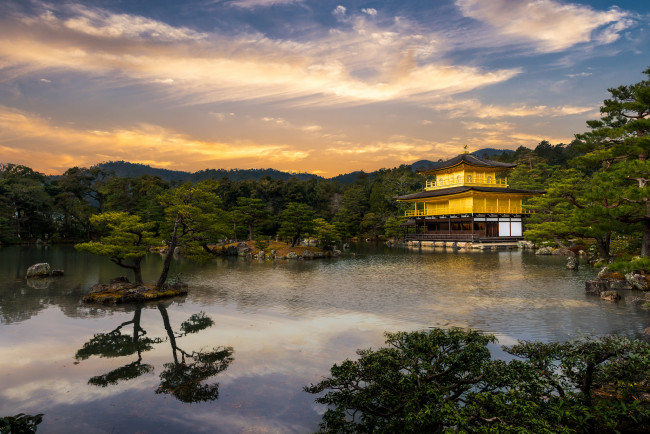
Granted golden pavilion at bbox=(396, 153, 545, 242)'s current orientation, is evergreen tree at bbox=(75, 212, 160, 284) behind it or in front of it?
in front

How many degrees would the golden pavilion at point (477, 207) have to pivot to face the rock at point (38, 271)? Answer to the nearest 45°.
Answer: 0° — it already faces it

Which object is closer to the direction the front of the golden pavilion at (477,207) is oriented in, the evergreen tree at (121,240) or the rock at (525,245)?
the evergreen tree

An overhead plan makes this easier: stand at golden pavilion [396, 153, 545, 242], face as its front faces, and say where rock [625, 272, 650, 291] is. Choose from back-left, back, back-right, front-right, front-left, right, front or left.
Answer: front-left

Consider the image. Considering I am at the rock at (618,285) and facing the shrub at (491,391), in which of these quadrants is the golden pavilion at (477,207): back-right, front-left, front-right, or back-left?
back-right

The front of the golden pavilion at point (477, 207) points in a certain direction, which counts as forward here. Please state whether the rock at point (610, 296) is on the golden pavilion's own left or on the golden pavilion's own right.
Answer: on the golden pavilion's own left

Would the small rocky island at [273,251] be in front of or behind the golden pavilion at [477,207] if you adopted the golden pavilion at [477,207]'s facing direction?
in front

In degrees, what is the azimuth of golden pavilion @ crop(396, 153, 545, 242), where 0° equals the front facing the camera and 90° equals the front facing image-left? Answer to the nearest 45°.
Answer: approximately 45°

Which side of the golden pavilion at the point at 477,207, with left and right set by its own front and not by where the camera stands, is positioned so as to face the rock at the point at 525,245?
left
